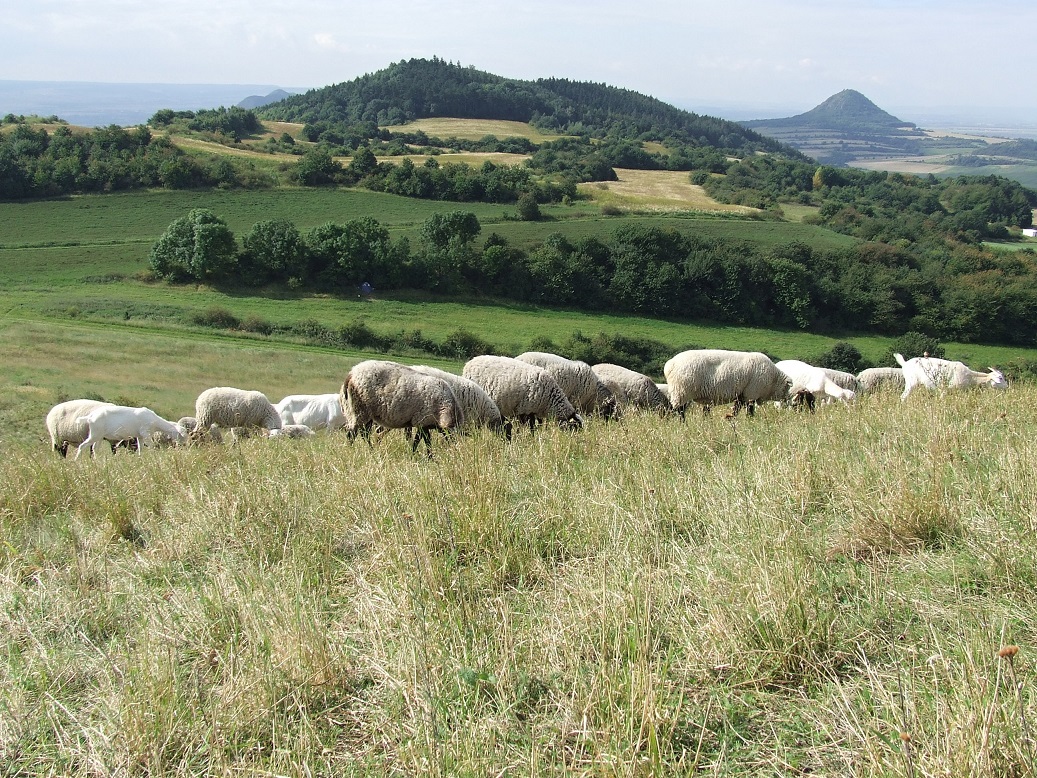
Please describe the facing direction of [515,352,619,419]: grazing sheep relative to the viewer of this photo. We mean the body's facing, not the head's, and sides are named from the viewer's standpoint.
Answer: facing to the right of the viewer

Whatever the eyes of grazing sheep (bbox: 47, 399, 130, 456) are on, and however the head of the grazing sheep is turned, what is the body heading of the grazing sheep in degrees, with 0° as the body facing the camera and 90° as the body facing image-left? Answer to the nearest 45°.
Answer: approximately 270°

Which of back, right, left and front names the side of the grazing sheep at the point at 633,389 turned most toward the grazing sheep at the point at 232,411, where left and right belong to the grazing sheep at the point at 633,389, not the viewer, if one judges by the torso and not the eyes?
back

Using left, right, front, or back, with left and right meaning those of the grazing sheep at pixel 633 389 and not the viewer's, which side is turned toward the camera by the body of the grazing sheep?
right

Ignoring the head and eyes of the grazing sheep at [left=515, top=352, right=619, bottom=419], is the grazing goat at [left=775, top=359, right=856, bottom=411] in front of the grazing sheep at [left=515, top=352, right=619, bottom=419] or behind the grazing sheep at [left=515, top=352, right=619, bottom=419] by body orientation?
in front

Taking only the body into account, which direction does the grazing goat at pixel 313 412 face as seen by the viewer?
to the viewer's right

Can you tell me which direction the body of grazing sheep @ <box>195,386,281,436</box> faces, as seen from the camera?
to the viewer's right

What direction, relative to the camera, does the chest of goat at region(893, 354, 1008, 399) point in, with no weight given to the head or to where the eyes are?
to the viewer's right

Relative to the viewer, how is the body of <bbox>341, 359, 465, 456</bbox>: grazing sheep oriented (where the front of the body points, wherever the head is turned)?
to the viewer's right

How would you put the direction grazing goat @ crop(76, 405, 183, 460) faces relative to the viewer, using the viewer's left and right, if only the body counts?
facing to the right of the viewer
